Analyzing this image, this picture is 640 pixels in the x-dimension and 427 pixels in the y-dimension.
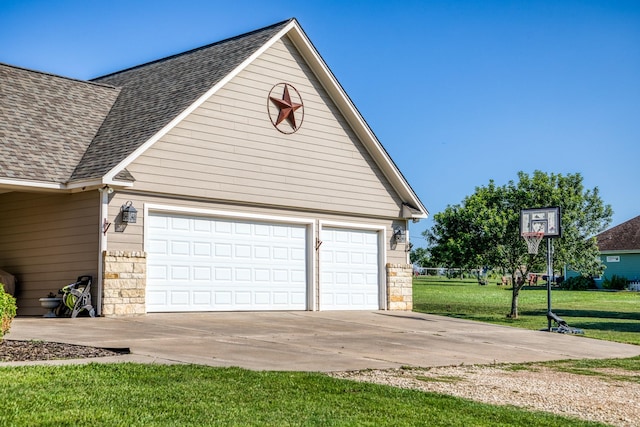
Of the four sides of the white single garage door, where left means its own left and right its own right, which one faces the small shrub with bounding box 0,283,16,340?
right

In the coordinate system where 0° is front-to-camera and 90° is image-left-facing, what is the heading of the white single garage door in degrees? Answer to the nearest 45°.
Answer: approximately 315°

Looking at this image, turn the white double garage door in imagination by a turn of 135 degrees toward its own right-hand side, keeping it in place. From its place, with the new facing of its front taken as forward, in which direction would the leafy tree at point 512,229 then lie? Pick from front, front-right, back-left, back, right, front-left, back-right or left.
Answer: back-right

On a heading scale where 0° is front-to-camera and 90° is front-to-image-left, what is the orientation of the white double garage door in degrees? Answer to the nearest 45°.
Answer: approximately 315°

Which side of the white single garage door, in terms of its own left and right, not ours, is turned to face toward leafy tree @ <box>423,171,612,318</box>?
left

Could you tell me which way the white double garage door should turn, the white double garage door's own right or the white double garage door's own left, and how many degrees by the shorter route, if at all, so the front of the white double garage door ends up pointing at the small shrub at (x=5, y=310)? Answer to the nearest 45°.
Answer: approximately 45° to the white double garage door's own right
